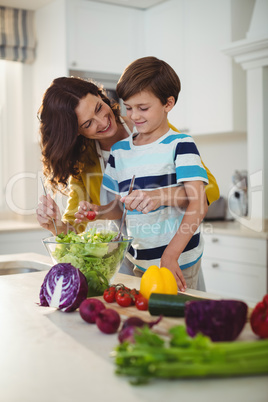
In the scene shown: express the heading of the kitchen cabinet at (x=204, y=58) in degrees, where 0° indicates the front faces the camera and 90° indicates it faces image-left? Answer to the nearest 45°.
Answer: approximately 0°

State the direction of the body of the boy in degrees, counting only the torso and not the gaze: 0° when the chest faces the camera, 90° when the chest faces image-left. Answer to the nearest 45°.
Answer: approximately 45°

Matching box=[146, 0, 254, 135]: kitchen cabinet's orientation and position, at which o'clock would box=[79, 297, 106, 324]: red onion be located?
The red onion is roughly at 12 o'clock from the kitchen cabinet.

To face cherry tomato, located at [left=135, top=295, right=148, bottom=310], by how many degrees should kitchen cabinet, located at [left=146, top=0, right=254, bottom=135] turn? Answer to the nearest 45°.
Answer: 0° — it already faces it

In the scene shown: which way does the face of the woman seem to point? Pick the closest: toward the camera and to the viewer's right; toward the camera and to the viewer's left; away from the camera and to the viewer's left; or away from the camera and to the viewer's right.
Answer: toward the camera and to the viewer's right

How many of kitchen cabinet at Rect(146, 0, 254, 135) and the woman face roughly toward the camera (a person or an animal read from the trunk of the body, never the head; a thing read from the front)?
2

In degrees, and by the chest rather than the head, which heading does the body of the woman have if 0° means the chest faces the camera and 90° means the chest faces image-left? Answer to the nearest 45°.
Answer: approximately 0°
